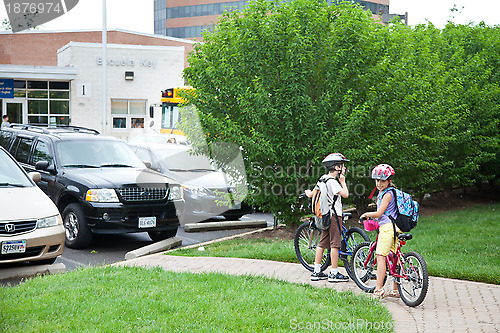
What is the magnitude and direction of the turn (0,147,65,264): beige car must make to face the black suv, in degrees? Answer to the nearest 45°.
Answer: approximately 90° to its left

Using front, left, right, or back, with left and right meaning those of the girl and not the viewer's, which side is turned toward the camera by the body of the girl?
left

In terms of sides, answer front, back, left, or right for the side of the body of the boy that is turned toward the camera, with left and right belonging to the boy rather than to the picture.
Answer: right

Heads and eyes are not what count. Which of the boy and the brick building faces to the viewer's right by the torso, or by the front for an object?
the boy

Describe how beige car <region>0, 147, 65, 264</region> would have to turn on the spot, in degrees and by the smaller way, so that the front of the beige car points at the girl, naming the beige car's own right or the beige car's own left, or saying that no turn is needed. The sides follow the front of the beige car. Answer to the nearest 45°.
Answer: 0° — it already faces them

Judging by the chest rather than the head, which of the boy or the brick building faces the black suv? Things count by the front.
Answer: the brick building

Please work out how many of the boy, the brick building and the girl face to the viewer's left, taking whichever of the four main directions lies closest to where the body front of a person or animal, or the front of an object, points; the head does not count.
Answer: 1

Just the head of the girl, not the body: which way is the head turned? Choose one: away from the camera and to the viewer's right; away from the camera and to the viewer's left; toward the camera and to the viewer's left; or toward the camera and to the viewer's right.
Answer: toward the camera and to the viewer's left

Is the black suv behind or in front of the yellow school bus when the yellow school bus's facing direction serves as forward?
in front

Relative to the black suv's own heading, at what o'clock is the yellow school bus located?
The yellow school bus is roughly at 8 o'clock from the black suv.

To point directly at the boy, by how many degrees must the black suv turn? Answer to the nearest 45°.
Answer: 0° — it already faces them

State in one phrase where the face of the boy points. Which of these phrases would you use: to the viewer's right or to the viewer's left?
to the viewer's right

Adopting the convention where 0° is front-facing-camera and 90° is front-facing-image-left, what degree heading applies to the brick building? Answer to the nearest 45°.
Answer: approximately 0°

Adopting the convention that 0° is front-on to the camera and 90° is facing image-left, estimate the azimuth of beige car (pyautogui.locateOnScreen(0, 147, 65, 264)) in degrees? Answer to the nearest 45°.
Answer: approximately 315°

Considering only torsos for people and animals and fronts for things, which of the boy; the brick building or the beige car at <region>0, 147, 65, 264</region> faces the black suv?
the brick building

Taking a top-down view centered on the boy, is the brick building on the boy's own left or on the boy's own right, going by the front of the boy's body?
on the boy's own left
